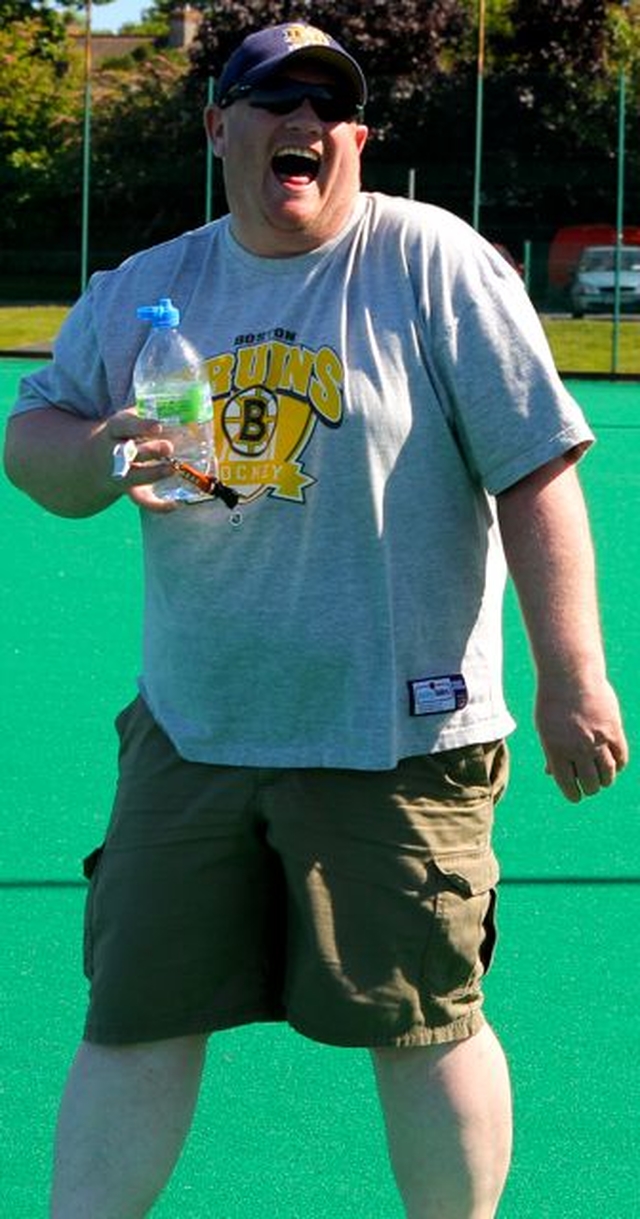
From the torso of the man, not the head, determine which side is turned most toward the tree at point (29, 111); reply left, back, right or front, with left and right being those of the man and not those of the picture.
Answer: back

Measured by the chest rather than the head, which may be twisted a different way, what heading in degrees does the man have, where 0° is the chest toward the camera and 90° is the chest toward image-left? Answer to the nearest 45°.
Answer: approximately 0°

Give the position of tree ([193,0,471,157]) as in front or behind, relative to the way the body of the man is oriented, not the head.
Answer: behind

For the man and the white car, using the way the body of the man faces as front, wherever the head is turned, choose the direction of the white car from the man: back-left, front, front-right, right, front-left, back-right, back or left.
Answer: back
